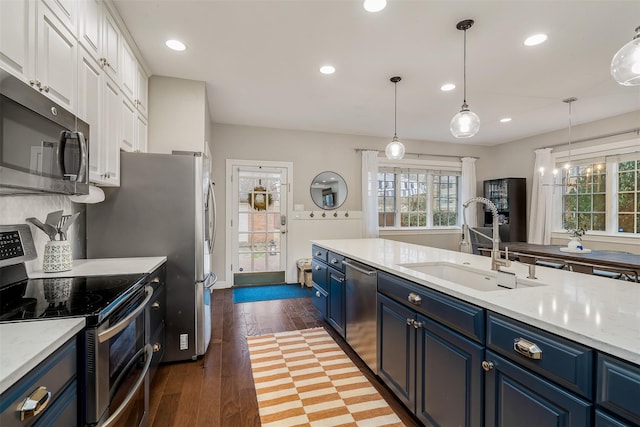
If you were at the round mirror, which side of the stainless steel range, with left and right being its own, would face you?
left

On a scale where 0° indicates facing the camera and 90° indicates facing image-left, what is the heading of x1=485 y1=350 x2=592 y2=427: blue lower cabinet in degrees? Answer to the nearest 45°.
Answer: approximately 45°

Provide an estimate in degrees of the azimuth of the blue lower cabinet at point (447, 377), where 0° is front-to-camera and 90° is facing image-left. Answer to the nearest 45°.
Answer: approximately 45°

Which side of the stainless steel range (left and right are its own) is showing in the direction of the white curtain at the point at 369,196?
left

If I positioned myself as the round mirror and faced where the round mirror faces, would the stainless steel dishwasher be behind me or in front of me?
in front

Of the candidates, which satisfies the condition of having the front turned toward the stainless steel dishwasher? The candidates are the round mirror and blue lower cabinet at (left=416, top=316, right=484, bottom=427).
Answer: the round mirror

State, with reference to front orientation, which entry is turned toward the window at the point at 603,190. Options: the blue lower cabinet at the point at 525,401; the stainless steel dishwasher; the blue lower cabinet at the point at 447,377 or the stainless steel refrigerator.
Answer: the stainless steel refrigerator

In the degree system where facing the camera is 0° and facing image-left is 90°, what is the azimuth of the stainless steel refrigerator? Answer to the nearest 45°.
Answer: approximately 270°

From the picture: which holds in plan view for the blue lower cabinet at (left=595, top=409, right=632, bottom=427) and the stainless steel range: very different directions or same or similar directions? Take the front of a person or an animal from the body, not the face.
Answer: very different directions

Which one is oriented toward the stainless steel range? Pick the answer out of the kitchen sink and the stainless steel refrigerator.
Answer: the kitchen sink

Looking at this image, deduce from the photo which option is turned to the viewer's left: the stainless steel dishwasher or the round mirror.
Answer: the stainless steel dishwasher

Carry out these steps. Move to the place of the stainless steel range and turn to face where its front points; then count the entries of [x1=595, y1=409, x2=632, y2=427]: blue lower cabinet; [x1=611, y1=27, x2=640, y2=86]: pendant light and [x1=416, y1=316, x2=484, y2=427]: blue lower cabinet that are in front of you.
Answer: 3

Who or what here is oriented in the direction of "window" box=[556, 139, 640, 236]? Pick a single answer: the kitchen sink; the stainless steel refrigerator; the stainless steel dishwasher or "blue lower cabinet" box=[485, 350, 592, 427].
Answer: the stainless steel refrigerator

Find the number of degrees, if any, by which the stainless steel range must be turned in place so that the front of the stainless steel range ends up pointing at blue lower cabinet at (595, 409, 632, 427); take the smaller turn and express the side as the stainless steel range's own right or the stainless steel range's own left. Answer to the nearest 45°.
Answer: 0° — it already faces it

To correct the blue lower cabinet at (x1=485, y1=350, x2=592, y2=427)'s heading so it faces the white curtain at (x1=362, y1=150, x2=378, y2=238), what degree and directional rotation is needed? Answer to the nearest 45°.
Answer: approximately 90° to its right

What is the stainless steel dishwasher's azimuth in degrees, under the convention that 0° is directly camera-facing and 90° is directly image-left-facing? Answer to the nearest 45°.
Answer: approximately 90°

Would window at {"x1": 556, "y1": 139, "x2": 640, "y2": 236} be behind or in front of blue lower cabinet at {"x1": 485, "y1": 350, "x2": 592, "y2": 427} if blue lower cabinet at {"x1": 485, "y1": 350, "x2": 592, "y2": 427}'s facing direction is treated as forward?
behind
